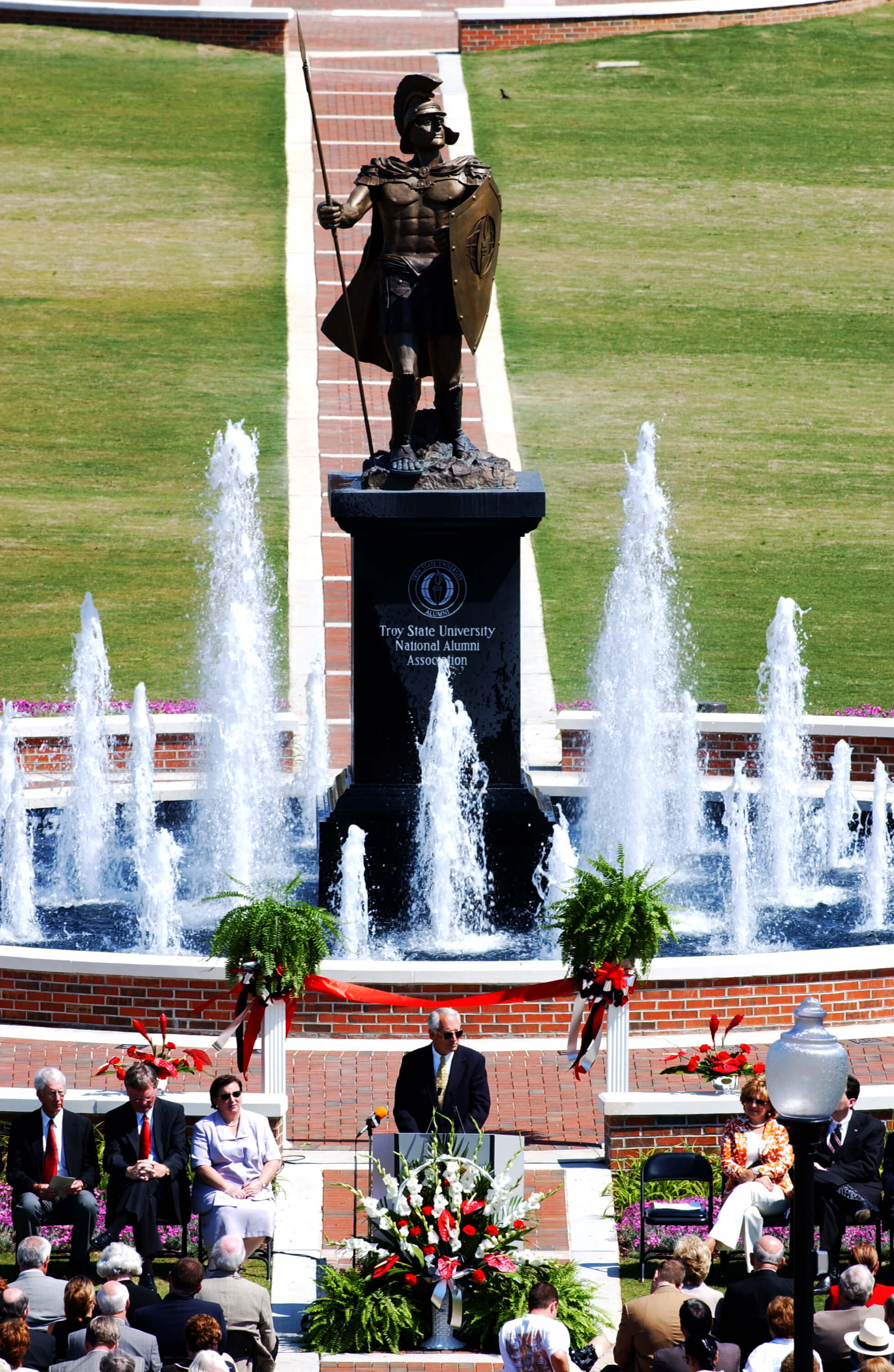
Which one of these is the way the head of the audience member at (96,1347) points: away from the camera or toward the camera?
away from the camera

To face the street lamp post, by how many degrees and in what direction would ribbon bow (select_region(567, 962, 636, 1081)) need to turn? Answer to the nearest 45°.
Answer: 0° — it already faces it

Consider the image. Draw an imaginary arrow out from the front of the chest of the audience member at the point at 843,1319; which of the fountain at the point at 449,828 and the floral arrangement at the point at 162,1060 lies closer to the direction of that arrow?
the fountain

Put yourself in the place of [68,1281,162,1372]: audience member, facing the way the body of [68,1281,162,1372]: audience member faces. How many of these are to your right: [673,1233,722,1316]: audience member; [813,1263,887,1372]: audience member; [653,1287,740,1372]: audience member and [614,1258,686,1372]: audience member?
4

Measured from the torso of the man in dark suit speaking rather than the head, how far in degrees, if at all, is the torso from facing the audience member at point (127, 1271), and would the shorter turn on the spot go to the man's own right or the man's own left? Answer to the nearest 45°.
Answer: approximately 45° to the man's own right

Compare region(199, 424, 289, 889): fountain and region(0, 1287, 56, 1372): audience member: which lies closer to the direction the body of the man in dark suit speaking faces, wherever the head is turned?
the audience member

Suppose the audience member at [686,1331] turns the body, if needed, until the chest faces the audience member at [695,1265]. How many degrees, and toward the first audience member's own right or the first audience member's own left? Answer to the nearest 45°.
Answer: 0° — they already face them

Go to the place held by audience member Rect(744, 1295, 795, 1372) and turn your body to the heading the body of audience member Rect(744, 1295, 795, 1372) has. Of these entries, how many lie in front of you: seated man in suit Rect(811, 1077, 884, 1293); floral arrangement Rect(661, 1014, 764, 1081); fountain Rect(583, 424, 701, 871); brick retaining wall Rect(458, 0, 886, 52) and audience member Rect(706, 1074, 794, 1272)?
5

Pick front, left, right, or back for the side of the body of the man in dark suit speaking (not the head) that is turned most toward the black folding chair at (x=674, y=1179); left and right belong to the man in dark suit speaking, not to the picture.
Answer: left

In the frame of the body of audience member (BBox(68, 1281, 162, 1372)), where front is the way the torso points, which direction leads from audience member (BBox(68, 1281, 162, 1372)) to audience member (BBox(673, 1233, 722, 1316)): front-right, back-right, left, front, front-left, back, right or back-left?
right

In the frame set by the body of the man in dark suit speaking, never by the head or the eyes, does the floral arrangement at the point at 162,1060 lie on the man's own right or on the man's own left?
on the man's own right

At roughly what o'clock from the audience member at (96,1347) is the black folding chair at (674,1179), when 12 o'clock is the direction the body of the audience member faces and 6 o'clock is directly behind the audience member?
The black folding chair is roughly at 2 o'clock from the audience member.

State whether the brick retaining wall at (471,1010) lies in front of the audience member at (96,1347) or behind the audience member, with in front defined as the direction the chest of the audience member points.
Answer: in front

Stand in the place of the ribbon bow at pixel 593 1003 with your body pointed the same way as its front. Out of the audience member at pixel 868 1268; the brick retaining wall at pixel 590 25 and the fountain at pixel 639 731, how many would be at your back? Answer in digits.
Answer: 2

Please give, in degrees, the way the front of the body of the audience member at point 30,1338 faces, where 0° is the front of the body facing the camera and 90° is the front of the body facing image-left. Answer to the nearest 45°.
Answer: approximately 180°

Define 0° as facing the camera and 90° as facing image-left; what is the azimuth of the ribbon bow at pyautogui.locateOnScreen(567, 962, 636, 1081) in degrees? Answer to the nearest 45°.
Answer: approximately 0°

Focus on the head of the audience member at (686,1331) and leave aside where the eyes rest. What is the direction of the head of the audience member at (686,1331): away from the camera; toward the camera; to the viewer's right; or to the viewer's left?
away from the camera

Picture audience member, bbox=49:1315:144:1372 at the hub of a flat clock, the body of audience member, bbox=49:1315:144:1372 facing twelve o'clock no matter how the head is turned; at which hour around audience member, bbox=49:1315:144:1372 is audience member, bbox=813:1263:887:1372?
audience member, bbox=813:1263:887:1372 is roughly at 3 o'clock from audience member, bbox=49:1315:144:1372.
